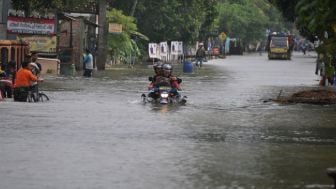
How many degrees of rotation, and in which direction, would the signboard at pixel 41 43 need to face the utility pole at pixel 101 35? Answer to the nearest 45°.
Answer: approximately 135° to its left

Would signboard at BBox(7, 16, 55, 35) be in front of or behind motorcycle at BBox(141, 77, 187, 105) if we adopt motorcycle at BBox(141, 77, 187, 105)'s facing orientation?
behind

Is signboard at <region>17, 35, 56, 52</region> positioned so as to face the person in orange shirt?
yes

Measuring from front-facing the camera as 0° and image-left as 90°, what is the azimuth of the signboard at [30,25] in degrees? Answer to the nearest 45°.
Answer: approximately 0°

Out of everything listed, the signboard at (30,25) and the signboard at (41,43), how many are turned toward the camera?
2
